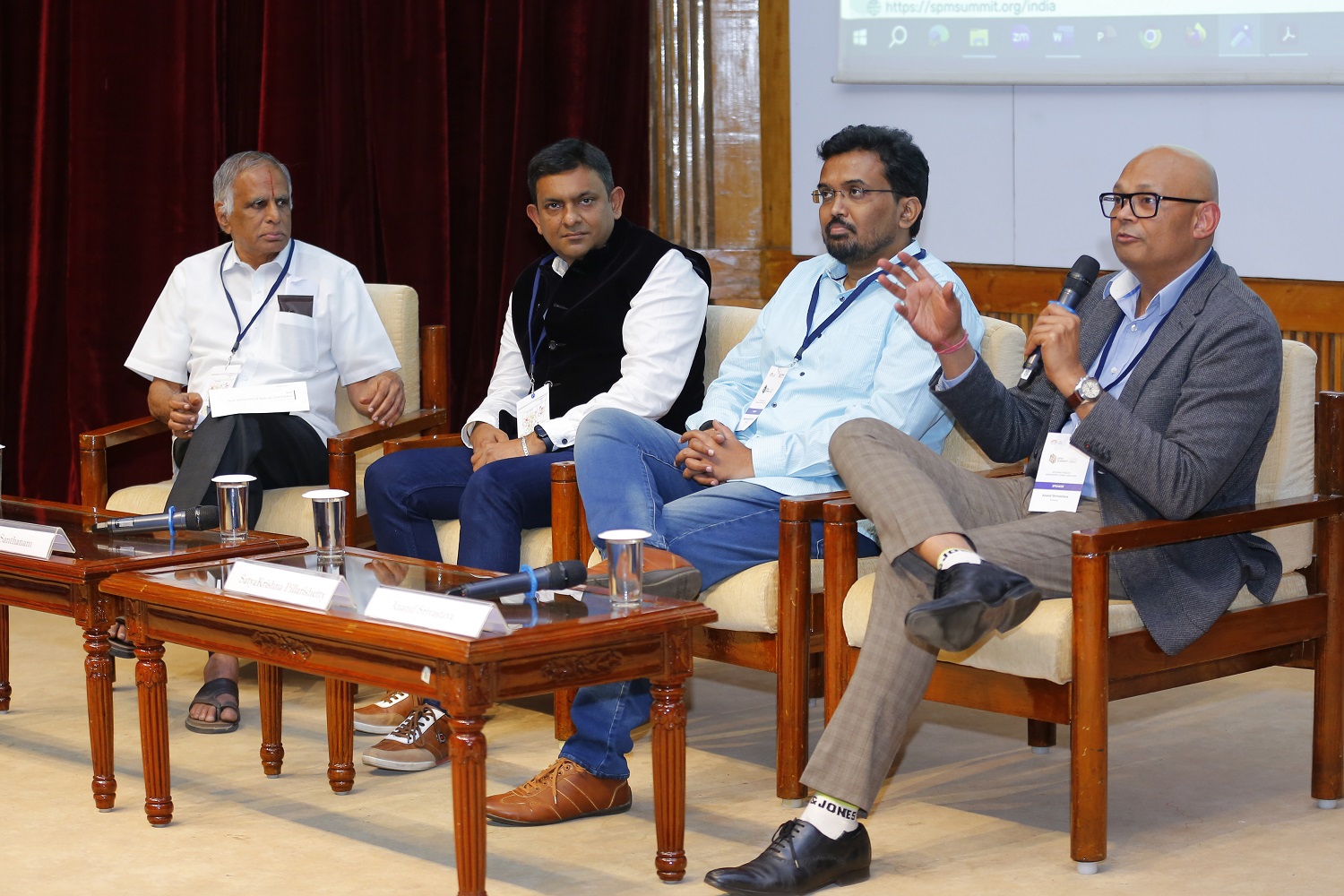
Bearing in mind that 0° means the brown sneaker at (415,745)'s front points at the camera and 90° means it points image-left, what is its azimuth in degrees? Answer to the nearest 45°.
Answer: approximately 45°

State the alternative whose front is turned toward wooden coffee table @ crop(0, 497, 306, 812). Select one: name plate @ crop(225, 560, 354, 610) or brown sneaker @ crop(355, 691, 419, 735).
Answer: the brown sneaker

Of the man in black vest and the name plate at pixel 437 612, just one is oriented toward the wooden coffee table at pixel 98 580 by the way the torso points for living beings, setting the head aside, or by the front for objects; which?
the man in black vest

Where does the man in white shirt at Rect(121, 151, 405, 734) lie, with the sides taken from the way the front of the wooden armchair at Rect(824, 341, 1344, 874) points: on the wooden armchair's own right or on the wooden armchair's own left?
on the wooden armchair's own right
